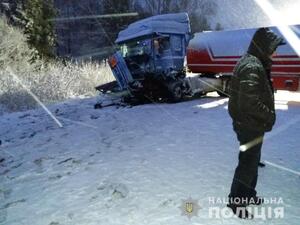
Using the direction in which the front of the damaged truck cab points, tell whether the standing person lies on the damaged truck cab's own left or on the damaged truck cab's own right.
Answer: on the damaged truck cab's own left

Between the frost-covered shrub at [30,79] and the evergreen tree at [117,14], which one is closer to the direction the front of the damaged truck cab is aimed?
the frost-covered shrub

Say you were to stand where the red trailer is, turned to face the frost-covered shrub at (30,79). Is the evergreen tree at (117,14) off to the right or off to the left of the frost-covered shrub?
right

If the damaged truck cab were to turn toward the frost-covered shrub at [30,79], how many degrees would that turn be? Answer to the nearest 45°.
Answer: approximately 90° to its right

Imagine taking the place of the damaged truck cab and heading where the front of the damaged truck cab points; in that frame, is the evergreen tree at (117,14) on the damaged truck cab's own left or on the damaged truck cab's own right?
on the damaged truck cab's own right

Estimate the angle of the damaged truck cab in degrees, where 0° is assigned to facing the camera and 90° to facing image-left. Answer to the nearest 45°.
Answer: approximately 45°

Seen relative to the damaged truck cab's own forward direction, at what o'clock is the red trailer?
The red trailer is roughly at 8 o'clock from the damaged truck cab.
